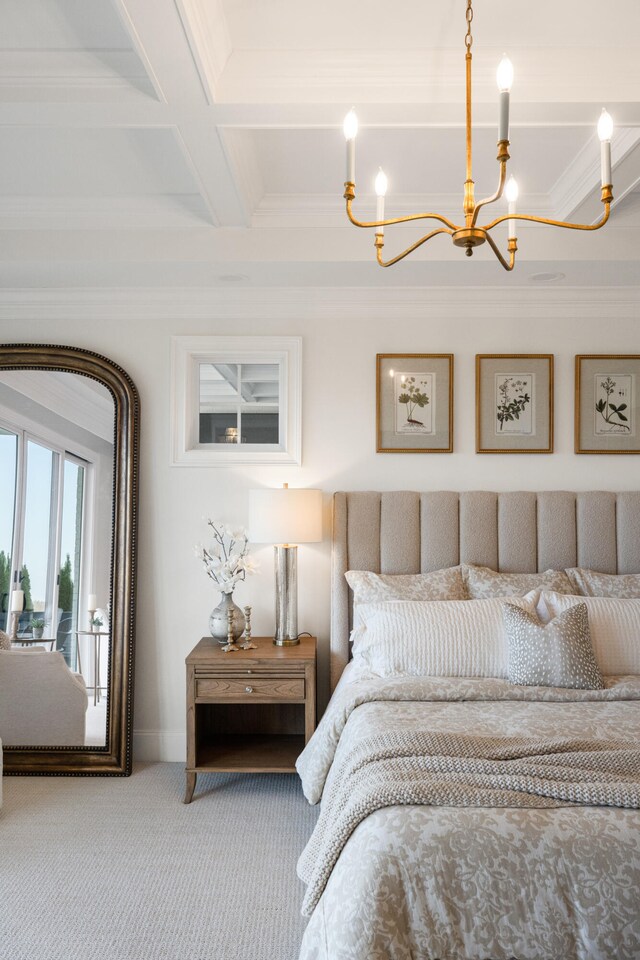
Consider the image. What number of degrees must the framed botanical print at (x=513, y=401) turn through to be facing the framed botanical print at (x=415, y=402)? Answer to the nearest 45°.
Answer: approximately 90° to its right

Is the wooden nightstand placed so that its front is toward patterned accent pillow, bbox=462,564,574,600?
no

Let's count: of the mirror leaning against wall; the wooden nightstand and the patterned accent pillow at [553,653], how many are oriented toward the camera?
3

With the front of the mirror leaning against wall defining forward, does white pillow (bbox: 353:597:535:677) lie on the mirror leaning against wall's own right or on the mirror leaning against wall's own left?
on the mirror leaning against wall's own left

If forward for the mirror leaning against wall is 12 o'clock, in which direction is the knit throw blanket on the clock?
The knit throw blanket is roughly at 11 o'clock from the mirror leaning against wall.

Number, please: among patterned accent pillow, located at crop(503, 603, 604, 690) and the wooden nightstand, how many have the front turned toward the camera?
2

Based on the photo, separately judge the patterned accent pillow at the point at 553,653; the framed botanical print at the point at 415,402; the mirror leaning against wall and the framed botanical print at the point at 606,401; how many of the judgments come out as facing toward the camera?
4

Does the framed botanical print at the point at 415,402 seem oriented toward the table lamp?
no

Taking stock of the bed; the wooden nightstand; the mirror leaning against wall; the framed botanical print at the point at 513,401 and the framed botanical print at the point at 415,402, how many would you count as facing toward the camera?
5

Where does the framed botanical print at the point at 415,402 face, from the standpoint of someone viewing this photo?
facing the viewer

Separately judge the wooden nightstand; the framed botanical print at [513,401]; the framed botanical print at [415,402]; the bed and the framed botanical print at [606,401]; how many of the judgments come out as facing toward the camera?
5

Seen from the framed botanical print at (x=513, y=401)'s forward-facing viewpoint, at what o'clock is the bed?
The bed is roughly at 12 o'clock from the framed botanical print.

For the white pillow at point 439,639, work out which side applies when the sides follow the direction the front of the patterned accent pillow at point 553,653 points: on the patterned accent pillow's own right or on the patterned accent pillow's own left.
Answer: on the patterned accent pillow's own right

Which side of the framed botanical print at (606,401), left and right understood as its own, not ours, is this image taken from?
front

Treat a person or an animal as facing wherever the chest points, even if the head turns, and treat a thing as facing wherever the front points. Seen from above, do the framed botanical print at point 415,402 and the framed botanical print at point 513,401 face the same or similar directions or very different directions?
same or similar directions

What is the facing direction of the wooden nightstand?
toward the camera

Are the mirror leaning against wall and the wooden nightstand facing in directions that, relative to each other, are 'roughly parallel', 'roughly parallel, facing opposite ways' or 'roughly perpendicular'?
roughly parallel
